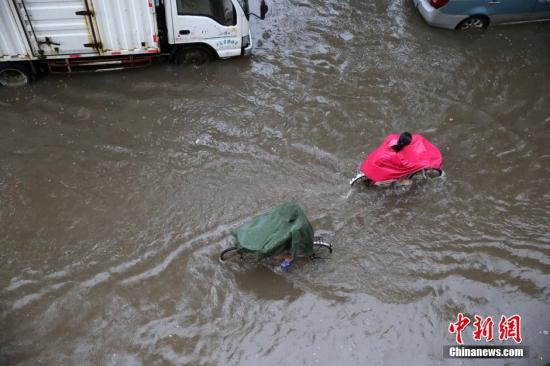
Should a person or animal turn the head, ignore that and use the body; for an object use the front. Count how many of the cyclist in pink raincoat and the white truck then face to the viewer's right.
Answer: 2

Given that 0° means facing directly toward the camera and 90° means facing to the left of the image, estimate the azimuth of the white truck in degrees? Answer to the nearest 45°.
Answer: approximately 270°

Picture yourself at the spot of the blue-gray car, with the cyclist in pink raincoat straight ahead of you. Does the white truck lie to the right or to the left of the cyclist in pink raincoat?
right

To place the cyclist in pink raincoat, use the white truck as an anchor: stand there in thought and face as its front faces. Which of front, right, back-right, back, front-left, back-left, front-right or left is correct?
front-right

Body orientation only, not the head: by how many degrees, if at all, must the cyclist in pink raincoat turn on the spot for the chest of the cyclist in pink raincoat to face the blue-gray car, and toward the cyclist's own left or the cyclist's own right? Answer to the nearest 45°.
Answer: approximately 90° to the cyclist's own left

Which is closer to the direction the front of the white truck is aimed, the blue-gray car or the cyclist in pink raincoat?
the blue-gray car

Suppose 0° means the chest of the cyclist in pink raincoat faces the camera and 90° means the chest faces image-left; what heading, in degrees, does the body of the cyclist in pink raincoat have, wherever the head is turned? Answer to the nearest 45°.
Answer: approximately 270°

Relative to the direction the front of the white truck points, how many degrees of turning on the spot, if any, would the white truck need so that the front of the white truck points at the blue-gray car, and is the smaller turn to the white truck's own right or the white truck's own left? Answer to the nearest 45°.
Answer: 0° — it already faces it
